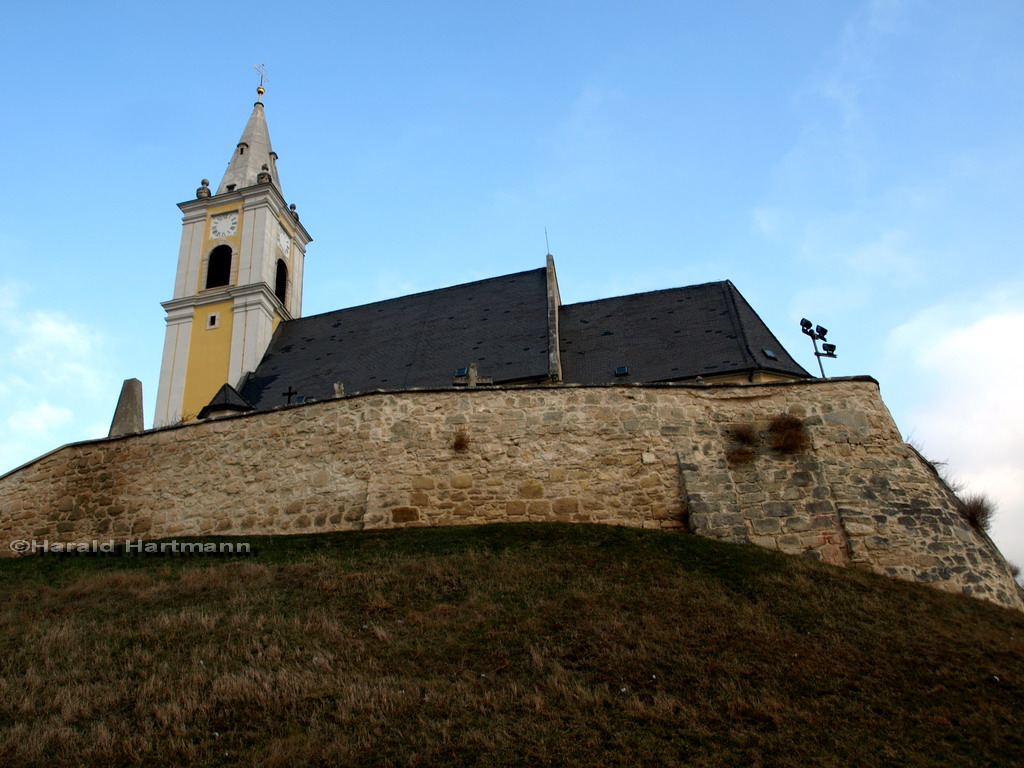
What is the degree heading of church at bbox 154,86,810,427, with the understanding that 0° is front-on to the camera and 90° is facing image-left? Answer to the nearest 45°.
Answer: approximately 135°

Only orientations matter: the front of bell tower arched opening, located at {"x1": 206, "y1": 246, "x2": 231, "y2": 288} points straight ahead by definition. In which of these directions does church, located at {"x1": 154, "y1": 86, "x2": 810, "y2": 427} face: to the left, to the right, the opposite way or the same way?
to the right

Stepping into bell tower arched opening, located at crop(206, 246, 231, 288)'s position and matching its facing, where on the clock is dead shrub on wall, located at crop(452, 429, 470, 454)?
The dead shrub on wall is roughly at 10 o'clock from the bell tower arched opening.

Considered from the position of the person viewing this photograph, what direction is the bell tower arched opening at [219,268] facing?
facing the viewer and to the left of the viewer
